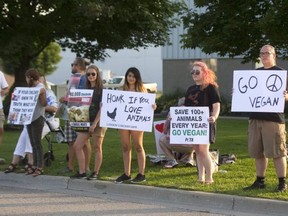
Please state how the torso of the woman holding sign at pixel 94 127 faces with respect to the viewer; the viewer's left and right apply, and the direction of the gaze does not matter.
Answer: facing the viewer and to the left of the viewer

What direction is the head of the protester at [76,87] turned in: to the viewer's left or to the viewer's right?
to the viewer's left

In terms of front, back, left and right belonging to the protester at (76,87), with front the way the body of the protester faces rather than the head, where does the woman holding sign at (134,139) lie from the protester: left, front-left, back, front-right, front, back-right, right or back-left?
back-left

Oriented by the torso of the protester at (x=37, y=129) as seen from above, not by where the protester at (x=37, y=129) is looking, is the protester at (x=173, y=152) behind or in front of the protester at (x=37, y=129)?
behind

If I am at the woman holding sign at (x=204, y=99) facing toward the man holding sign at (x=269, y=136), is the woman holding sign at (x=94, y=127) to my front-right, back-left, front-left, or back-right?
back-right

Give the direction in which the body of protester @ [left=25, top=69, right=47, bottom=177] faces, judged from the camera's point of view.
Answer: to the viewer's left

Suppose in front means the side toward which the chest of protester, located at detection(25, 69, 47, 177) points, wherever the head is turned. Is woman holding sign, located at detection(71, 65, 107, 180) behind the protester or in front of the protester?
behind

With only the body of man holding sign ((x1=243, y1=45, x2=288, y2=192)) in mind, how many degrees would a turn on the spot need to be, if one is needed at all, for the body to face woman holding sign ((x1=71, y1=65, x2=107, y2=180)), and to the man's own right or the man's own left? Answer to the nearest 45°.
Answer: approximately 45° to the man's own right
